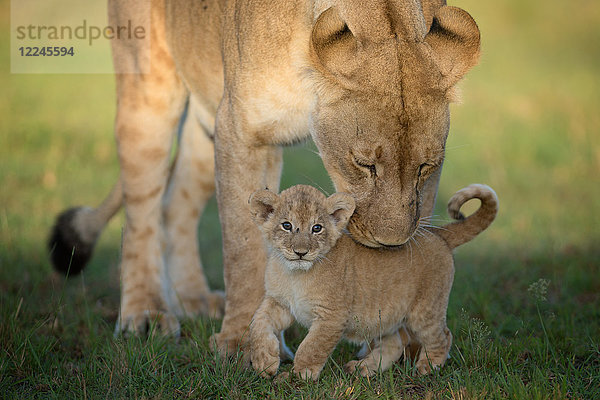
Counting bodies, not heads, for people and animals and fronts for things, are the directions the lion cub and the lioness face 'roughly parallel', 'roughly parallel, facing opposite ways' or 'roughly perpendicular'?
roughly perpendicular

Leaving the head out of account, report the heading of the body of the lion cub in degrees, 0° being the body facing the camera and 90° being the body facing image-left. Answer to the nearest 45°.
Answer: approximately 45°
